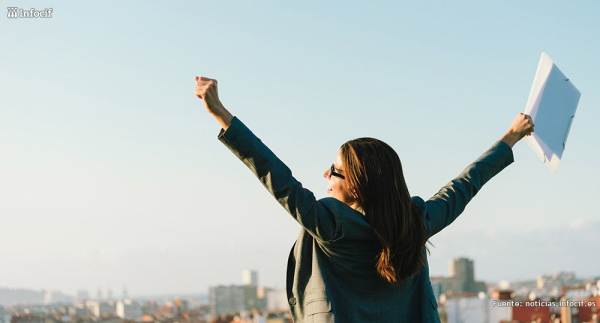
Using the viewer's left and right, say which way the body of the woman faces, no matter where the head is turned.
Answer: facing away from the viewer and to the left of the viewer

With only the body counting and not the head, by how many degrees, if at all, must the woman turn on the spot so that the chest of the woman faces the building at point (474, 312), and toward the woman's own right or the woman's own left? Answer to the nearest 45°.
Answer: approximately 45° to the woman's own right

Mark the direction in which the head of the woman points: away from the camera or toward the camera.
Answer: away from the camera
